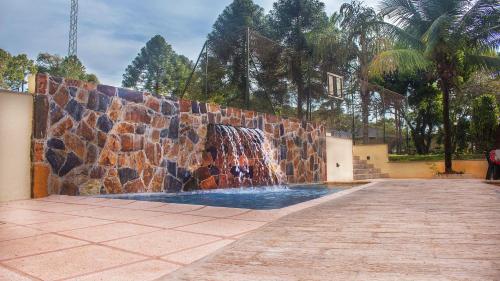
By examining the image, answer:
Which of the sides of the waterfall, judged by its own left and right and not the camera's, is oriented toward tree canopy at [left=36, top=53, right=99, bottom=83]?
back

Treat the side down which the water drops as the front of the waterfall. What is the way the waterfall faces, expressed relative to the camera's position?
facing the viewer and to the right of the viewer

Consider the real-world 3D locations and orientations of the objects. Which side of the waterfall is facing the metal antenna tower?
back

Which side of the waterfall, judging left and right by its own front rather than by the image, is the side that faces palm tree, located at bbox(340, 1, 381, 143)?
left

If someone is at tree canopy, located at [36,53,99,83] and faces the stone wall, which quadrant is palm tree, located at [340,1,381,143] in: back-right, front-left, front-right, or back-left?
front-left

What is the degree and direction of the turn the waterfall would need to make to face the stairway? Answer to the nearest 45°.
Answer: approximately 90° to its left
